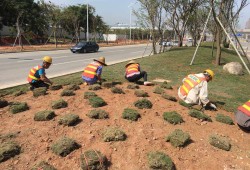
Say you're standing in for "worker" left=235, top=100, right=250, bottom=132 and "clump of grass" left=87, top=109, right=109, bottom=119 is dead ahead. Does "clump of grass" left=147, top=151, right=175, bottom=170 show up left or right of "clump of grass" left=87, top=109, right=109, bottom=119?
left

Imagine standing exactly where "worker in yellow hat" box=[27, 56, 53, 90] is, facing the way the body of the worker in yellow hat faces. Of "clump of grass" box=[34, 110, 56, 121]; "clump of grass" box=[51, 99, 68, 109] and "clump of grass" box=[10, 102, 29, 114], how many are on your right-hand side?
3

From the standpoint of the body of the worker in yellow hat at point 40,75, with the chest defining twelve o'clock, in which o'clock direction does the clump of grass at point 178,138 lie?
The clump of grass is roughly at 2 o'clock from the worker in yellow hat.

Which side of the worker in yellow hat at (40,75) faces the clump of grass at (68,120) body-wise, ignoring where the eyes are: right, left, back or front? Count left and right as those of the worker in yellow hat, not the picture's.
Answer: right

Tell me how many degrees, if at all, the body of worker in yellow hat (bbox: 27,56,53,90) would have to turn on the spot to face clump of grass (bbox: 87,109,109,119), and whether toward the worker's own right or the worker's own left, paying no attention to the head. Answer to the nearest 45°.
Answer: approximately 90° to the worker's own right

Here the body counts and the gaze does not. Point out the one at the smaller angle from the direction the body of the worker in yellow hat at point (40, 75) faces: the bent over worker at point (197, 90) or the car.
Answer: the bent over worker

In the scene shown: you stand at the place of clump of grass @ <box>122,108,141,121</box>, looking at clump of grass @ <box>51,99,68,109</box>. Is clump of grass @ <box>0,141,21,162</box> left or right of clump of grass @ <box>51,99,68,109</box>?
left

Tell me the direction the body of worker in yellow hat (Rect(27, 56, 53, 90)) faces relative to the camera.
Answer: to the viewer's right
